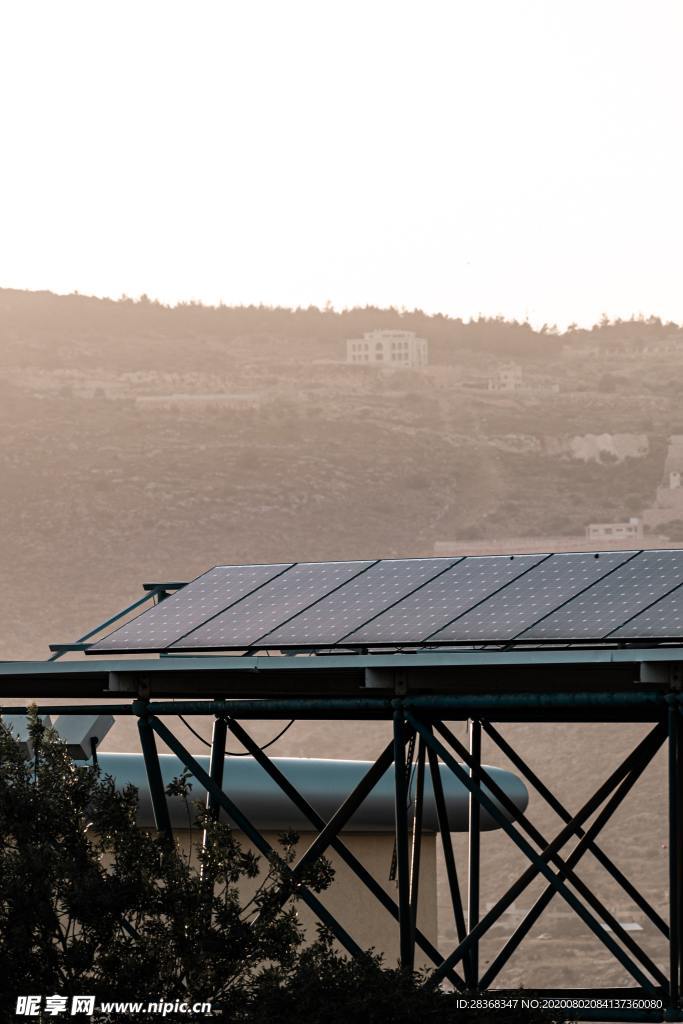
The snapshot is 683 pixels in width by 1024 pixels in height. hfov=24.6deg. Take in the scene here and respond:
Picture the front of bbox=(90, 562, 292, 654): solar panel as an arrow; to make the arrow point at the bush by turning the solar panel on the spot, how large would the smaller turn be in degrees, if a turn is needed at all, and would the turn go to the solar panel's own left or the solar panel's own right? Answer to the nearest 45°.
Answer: approximately 45° to the solar panel's own left

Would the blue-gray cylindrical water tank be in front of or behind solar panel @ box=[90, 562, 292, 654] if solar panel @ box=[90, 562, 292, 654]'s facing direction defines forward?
behind

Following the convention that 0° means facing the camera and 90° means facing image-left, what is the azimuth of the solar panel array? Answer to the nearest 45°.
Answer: approximately 45°

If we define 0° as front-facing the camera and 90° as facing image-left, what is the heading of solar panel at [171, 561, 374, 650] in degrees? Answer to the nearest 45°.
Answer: approximately 45°

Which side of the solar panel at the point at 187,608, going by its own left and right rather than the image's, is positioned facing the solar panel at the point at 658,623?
left

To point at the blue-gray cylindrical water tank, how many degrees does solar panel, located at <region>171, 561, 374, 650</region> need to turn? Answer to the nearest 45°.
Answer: approximately 135° to its right

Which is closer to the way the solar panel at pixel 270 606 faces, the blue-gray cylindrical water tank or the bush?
the bush

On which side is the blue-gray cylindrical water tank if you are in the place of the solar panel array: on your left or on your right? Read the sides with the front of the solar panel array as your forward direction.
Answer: on your right
